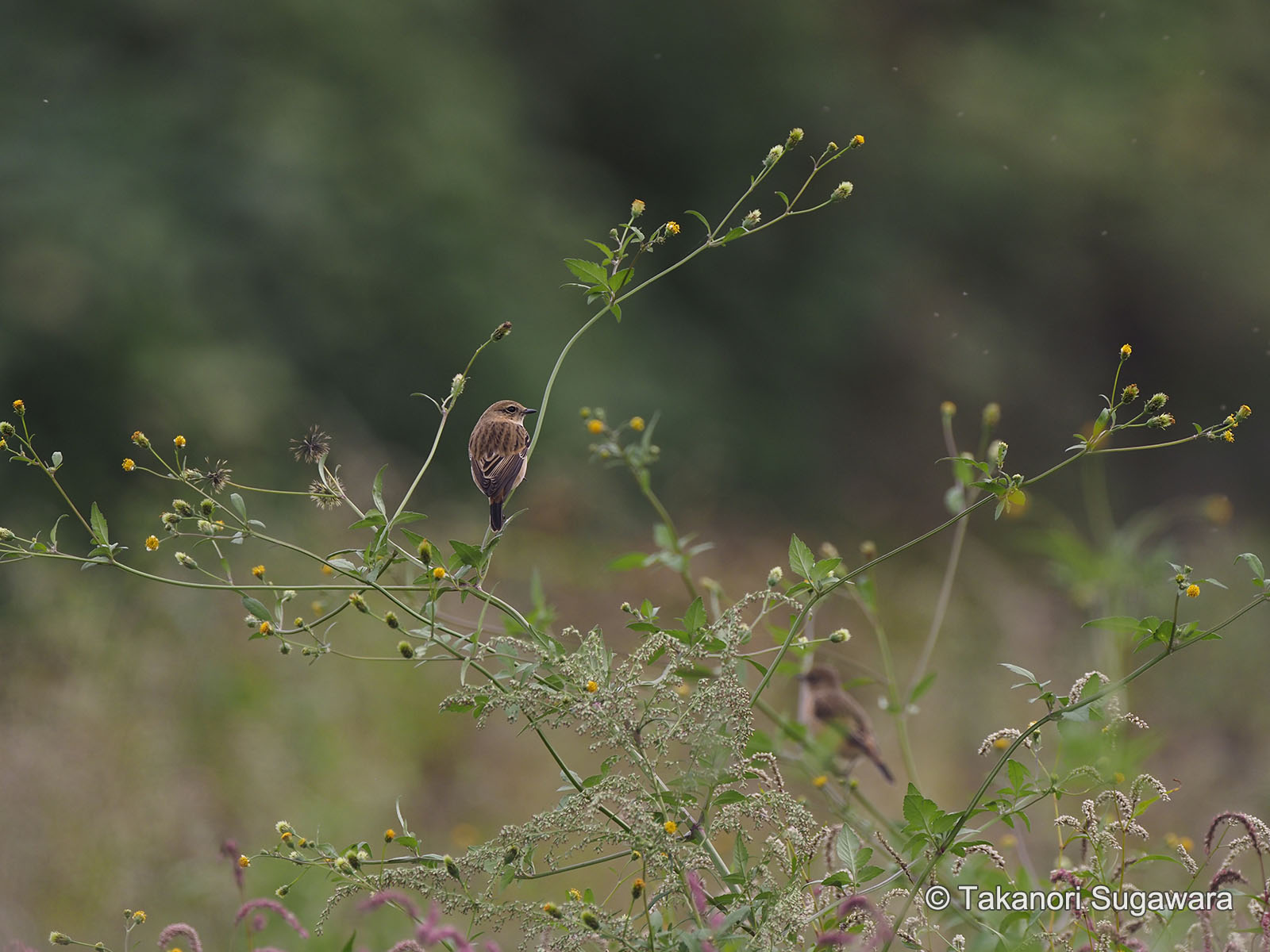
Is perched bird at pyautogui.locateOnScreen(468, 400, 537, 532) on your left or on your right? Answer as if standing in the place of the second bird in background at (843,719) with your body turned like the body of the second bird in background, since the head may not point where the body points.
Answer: on your left

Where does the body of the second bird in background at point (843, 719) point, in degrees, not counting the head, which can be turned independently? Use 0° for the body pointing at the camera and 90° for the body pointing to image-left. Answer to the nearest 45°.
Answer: approximately 90°
